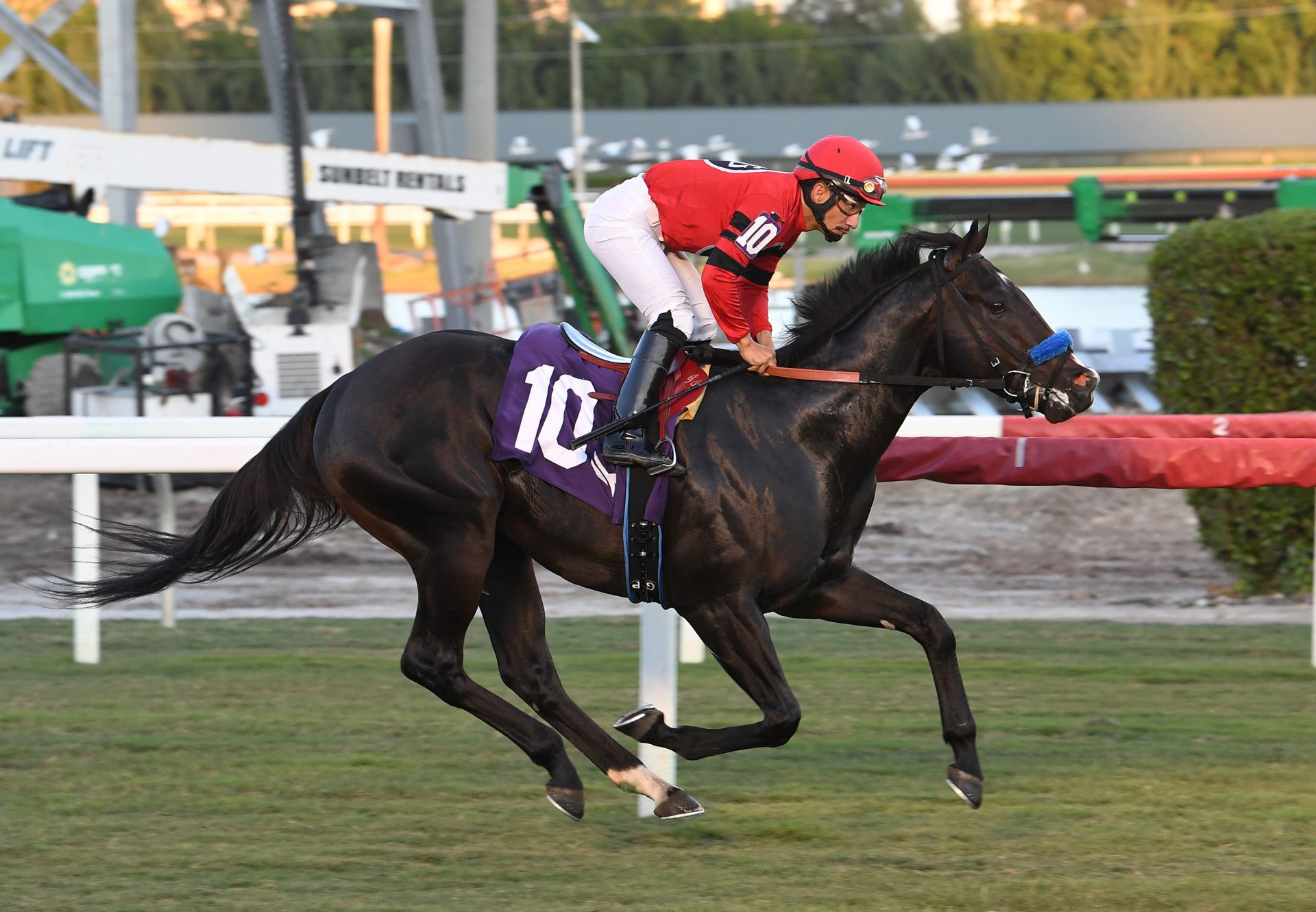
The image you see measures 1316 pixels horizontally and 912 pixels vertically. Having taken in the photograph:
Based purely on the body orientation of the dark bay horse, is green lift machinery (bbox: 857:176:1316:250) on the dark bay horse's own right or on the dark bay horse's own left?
on the dark bay horse's own left

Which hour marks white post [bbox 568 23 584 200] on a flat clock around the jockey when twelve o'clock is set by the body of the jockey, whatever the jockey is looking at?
The white post is roughly at 9 o'clock from the jockey.

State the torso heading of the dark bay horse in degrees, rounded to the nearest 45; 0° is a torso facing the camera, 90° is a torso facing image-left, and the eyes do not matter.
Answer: approximately 270°

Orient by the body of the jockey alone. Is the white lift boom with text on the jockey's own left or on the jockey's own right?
on the jockey's own left

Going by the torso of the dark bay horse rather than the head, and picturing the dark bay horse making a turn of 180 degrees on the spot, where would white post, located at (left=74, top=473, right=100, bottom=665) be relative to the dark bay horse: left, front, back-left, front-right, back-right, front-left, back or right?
front-right

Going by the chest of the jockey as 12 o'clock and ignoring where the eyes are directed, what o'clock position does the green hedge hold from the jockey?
The green hedge is roughly at 10 o'clock from the jockey.

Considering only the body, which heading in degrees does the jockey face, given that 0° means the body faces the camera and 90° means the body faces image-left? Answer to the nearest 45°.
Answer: approximately 270°
